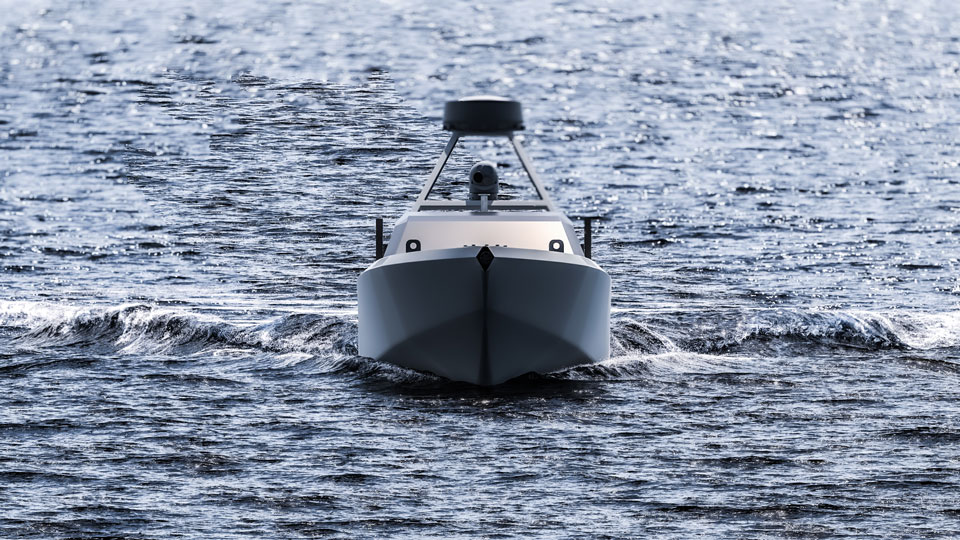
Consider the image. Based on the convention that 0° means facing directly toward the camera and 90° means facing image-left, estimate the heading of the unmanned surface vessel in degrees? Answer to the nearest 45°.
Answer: approximately 0°
